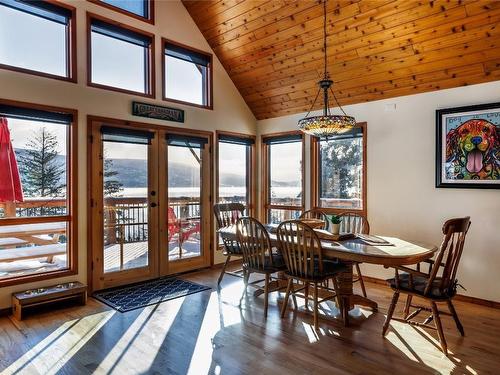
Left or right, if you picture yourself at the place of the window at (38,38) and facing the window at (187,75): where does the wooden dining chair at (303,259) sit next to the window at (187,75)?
right

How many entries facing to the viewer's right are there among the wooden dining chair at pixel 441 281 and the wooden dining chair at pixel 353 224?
0

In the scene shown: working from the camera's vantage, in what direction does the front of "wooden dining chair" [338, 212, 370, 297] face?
facing the viewer and to the left of the viewer

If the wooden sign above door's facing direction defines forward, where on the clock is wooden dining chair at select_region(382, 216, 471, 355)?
The wooden dining chair is roughly at 12 o'clock from the wooden sign above door.

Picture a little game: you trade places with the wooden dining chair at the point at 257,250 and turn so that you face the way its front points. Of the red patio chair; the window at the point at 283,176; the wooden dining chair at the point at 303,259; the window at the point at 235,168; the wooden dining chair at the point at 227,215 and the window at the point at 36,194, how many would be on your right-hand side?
1

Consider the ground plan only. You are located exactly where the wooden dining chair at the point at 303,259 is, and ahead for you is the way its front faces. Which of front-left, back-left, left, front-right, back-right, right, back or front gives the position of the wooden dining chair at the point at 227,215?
left

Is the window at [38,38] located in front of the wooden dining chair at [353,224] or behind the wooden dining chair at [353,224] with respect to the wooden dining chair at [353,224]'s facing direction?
in front

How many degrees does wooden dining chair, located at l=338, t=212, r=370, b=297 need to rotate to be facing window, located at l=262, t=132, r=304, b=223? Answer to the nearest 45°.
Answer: approximately 90° to its right

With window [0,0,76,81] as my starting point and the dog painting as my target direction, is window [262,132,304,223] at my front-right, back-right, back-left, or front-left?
front-left

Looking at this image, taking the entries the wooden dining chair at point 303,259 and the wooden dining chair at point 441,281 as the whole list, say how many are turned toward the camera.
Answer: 0

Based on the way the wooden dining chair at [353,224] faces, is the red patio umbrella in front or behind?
in front

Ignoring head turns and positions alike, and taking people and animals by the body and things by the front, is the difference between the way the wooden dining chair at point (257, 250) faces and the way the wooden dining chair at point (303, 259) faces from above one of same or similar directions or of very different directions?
same or similar directions

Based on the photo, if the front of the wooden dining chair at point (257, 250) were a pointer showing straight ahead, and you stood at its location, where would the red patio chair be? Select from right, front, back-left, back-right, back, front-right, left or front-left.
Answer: left

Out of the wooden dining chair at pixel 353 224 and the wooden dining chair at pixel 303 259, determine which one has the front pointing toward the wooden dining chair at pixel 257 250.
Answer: the wooden dining chair at pixel 353 224
